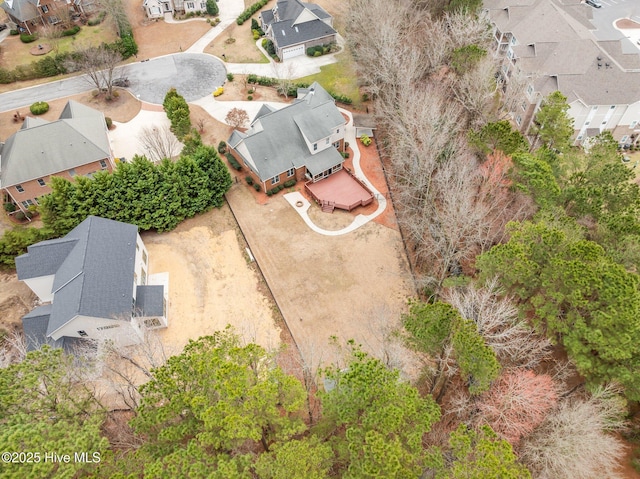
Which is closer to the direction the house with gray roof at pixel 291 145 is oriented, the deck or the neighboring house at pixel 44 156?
the neighboring house

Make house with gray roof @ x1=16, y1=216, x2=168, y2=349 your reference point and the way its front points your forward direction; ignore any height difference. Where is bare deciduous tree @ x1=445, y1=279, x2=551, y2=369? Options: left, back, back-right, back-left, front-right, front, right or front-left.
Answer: back-left

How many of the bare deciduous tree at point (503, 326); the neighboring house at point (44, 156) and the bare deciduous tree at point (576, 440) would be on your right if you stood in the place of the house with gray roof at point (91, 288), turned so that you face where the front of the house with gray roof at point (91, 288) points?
1

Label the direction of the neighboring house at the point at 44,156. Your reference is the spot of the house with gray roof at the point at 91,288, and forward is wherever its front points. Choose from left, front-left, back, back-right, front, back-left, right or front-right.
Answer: right

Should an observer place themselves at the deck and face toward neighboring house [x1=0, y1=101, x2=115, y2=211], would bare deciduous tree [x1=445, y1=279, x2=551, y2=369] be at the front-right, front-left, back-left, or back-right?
back-left

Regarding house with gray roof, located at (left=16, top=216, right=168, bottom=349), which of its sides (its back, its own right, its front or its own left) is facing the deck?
back

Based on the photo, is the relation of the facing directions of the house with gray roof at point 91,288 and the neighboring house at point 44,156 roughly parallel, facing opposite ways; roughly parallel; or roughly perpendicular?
roughly perpendicular

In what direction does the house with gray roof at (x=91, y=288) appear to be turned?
to the viewer's left

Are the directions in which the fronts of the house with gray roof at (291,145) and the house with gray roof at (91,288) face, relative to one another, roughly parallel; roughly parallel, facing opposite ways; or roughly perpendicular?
roughly perpendicular

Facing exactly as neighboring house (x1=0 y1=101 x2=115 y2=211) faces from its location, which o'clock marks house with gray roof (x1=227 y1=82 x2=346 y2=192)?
The house with gray roof is roughly at 4 o'clock from the neighboring house.

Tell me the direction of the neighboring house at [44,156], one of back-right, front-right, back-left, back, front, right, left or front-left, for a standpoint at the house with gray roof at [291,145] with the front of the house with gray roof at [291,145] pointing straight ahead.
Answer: front-left

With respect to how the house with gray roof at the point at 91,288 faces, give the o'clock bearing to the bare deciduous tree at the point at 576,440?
The bare deciduous tree is roughly at 8 o'clock from the house with gray roof.

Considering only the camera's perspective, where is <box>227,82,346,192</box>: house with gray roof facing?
facing away from the viewer and to the left of the viewer

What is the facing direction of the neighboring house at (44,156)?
away from the camera

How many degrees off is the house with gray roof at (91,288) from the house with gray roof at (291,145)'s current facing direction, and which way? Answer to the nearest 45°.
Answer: approximately 90° to its left

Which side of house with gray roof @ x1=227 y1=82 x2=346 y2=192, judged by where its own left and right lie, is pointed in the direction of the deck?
back
